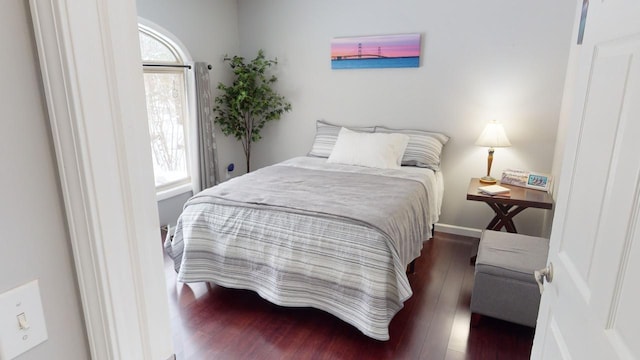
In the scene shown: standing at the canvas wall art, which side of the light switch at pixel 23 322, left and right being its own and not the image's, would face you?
left

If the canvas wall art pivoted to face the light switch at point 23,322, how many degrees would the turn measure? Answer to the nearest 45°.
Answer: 0° — it already faces it

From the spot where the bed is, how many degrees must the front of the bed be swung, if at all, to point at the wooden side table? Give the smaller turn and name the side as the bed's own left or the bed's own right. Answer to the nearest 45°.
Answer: approximately 135° to the bed's own left

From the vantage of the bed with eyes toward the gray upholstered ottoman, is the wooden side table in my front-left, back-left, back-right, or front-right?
front-left

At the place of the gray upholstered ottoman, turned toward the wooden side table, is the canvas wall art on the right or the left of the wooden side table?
left

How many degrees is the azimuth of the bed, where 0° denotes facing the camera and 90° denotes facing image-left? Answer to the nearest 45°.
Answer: approximately 45°

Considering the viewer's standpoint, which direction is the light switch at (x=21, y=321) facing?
facing the viewer and to the right of the viewer

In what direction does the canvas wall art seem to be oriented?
toward the camera

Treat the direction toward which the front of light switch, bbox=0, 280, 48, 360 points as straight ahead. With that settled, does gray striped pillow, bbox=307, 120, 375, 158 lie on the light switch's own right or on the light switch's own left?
on the light switch's own left

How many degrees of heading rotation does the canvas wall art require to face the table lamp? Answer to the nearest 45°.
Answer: approximately 45° to its left

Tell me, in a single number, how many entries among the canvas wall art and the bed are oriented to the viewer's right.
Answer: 0

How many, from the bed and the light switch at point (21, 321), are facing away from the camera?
0

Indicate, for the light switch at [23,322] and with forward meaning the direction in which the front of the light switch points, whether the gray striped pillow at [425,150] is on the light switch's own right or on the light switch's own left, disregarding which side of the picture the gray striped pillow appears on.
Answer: on the light switch's own left
